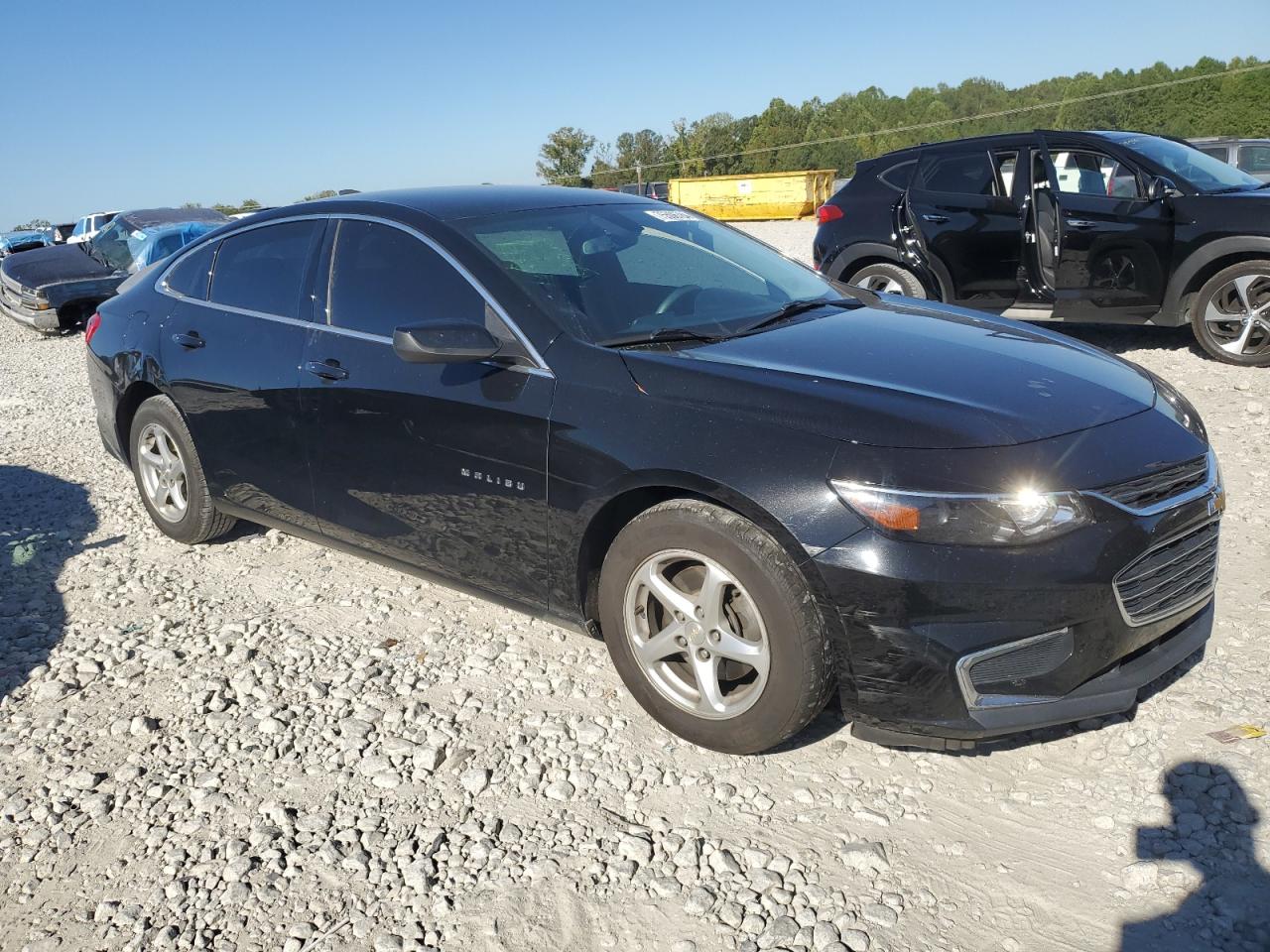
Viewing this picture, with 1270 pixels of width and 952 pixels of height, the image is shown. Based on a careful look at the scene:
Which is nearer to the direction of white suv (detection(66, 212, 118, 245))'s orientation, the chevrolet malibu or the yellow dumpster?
the chevrolet malibu

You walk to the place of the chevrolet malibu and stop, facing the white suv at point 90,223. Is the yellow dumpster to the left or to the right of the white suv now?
right

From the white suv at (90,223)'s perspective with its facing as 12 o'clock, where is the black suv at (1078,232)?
The black suv is roughly at 10 o'clock from the white suv.

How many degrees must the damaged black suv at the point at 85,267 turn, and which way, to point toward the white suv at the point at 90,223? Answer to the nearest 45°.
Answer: approximately 135° to its right

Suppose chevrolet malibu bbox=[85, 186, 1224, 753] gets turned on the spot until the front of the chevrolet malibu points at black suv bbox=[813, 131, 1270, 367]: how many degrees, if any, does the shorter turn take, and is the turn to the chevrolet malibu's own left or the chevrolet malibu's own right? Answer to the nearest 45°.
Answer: approximately 90° to the chevrolet malibu's own left

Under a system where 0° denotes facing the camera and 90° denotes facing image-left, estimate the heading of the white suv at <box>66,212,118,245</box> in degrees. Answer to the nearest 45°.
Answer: approximately 45°

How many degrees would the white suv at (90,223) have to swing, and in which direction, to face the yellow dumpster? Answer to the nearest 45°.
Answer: approximately 135° to its left

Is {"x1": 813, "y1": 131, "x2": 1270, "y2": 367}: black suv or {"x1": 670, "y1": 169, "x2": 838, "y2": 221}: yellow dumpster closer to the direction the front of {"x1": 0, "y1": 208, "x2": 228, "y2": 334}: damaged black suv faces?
the black suv

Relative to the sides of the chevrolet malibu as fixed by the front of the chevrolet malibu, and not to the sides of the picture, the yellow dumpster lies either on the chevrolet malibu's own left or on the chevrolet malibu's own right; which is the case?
on the chevrolet malibu's own left
